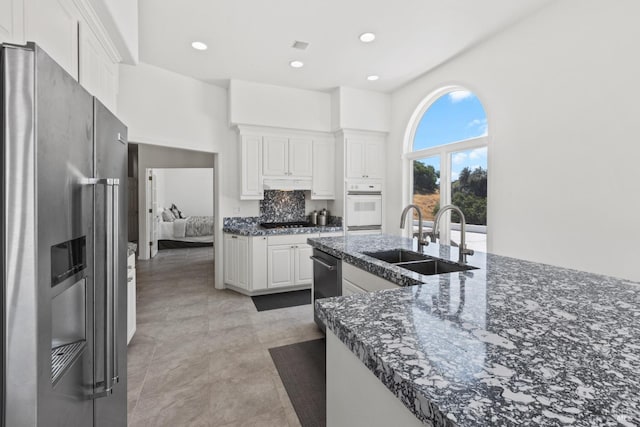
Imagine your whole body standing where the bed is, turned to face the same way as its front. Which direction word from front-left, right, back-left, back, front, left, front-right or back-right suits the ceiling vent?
right

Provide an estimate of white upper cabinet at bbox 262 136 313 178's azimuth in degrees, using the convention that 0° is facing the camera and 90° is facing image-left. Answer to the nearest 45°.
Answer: approximately 0°

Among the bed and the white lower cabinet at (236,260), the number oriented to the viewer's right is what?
1

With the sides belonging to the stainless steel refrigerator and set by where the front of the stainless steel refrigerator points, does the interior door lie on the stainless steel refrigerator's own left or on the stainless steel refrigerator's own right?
on the stainless steel refrigerator's own left

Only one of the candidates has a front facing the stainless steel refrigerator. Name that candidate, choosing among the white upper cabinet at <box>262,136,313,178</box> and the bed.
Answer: the white upper cabinet

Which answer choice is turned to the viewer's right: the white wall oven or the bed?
the bed

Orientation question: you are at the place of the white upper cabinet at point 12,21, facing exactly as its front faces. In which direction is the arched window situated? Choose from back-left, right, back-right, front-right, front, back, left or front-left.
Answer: front-left
